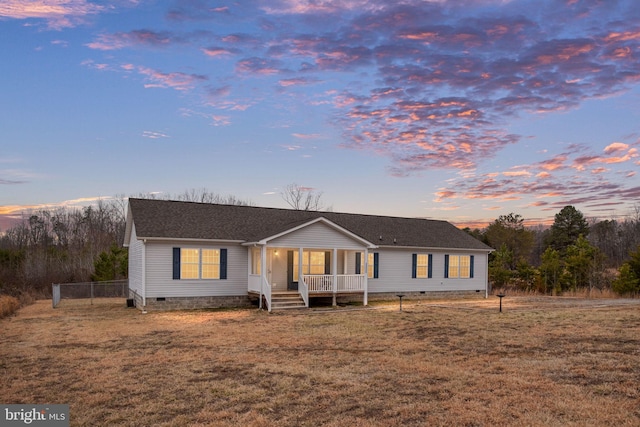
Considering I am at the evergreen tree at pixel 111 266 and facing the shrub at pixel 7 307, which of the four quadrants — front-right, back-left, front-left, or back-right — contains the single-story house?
front-left

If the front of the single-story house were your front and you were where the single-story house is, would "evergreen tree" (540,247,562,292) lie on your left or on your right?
on your left

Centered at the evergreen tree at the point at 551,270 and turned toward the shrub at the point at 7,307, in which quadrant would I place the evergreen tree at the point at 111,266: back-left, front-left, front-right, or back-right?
front-right

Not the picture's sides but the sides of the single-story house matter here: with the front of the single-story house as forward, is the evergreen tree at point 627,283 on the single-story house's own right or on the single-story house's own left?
on the single-story house's own left

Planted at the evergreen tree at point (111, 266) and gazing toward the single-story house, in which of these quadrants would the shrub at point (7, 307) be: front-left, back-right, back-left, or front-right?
front-right

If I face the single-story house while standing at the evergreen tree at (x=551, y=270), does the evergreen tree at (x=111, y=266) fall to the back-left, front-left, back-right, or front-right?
front-right
